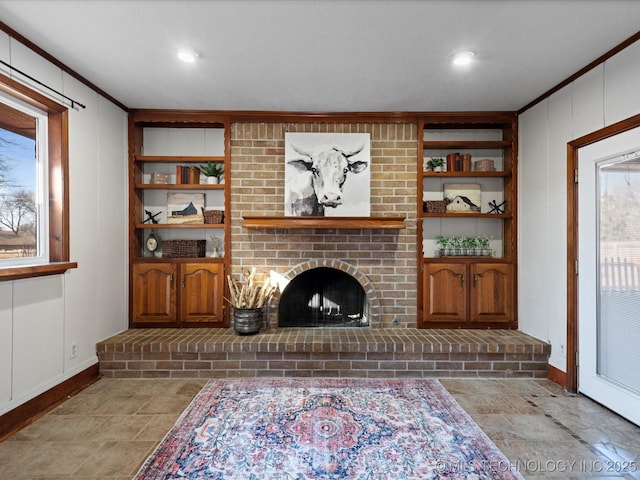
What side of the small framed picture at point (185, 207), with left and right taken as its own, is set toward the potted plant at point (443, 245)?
left

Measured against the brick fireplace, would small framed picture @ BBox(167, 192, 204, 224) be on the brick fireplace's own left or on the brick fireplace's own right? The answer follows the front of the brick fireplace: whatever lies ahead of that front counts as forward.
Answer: on the brick fireplace's own right

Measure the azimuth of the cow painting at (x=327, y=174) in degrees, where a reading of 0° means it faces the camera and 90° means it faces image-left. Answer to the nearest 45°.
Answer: approximately 0°

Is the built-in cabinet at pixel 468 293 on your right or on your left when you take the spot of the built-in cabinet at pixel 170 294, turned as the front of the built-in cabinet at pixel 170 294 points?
on your left

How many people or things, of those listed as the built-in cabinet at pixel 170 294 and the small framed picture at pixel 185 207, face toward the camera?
2

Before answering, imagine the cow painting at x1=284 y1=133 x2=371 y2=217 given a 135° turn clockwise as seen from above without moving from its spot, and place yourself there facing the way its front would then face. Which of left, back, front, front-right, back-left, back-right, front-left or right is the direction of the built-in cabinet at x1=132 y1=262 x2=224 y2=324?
front-left

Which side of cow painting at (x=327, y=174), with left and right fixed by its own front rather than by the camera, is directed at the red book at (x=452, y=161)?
left
